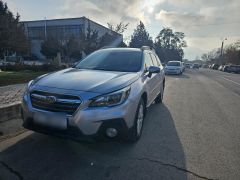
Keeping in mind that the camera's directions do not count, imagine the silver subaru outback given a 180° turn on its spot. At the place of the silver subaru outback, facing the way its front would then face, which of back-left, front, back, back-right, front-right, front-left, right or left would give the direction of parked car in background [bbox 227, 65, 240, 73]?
front

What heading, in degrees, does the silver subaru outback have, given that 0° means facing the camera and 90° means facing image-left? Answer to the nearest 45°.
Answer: approximately 45°
